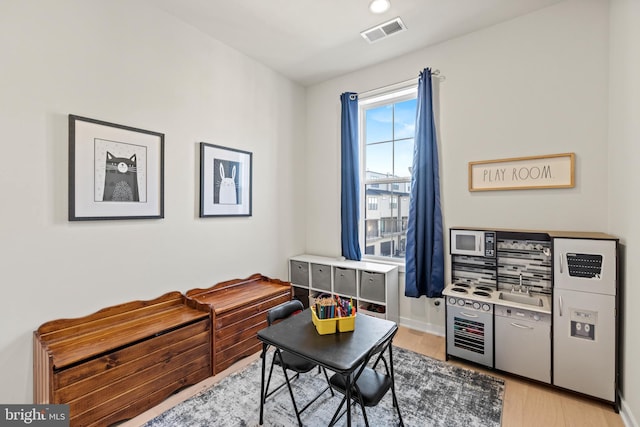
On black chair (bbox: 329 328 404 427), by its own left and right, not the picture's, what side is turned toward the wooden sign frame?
right

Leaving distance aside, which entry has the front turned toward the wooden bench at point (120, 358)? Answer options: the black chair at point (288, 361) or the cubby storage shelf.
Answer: the cubby storage shelf

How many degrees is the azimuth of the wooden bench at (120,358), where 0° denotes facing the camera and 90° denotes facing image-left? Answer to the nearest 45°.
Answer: approximately 315°

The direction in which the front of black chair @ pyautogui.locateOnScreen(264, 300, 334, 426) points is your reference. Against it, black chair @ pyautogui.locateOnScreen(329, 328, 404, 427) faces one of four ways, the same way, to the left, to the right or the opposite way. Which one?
the opposite way

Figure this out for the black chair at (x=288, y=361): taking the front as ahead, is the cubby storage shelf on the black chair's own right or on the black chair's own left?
on the black chair's own left
